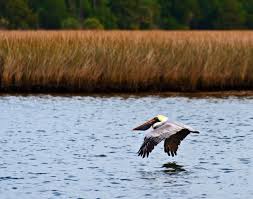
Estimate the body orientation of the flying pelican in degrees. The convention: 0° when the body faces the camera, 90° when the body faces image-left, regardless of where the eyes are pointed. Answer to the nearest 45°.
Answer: approximately 90°
